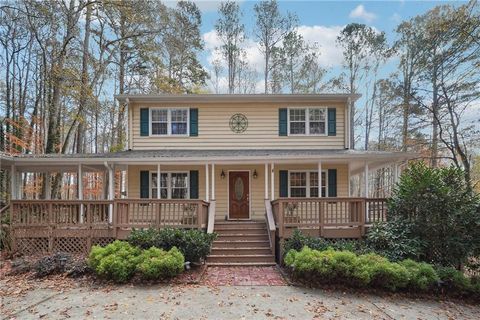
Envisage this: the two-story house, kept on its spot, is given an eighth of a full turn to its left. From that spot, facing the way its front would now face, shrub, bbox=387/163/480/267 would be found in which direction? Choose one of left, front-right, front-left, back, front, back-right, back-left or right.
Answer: front

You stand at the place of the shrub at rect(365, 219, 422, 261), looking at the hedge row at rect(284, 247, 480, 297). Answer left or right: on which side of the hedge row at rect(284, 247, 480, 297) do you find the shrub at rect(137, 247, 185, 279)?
right

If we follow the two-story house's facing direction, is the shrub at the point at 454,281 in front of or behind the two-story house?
in front

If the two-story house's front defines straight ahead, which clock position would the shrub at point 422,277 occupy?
The shrub is roughly at 11 o'clock from the two-story house.

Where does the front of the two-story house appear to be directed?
toward the camera

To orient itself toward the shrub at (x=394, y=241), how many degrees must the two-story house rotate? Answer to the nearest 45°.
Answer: approximately 45° to its left

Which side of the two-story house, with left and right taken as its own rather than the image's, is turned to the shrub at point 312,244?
front

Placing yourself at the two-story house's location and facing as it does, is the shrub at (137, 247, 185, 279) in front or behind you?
in front

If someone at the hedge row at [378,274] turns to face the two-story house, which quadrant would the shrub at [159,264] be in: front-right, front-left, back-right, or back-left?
front-left

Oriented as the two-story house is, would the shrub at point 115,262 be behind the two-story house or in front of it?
in front
